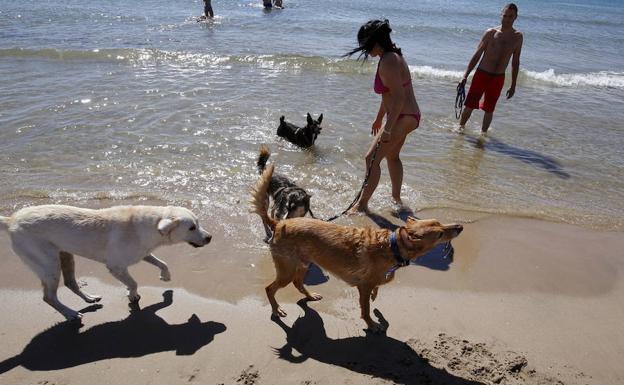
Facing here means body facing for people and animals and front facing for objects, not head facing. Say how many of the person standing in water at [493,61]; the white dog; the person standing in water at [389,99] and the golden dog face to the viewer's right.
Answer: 2

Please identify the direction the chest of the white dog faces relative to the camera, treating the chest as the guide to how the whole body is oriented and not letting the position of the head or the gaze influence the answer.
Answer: to the viewer's right

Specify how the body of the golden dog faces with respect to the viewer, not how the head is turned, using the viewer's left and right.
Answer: facing to the right of the viewer

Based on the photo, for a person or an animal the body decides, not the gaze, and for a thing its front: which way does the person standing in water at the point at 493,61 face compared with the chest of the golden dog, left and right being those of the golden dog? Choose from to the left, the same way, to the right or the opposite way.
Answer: to the right

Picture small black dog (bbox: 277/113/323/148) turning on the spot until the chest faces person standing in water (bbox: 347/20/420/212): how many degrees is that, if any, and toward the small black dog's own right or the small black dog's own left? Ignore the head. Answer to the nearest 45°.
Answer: approximately 45° to the small black dog's own right

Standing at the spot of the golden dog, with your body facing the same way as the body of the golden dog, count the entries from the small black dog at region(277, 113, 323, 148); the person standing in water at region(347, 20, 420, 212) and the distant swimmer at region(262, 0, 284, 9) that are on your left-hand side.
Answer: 3

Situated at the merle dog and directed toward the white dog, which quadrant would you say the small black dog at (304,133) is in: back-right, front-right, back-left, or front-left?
back-right

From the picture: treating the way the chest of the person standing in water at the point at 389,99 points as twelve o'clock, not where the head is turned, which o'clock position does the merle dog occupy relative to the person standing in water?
The merle dog is roughly at 11 o'clock from the person standing in water.

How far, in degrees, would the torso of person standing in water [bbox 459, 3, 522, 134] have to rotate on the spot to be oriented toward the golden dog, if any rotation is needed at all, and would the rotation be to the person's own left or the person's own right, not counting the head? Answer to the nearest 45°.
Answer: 0° — they already face it

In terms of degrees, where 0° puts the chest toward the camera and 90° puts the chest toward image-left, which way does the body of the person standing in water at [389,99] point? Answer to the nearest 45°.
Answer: approximately 90°

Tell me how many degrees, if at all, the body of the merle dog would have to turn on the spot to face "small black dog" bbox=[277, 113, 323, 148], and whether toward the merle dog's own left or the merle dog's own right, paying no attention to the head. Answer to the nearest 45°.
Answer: approximately 135° to the merle dog's own left
